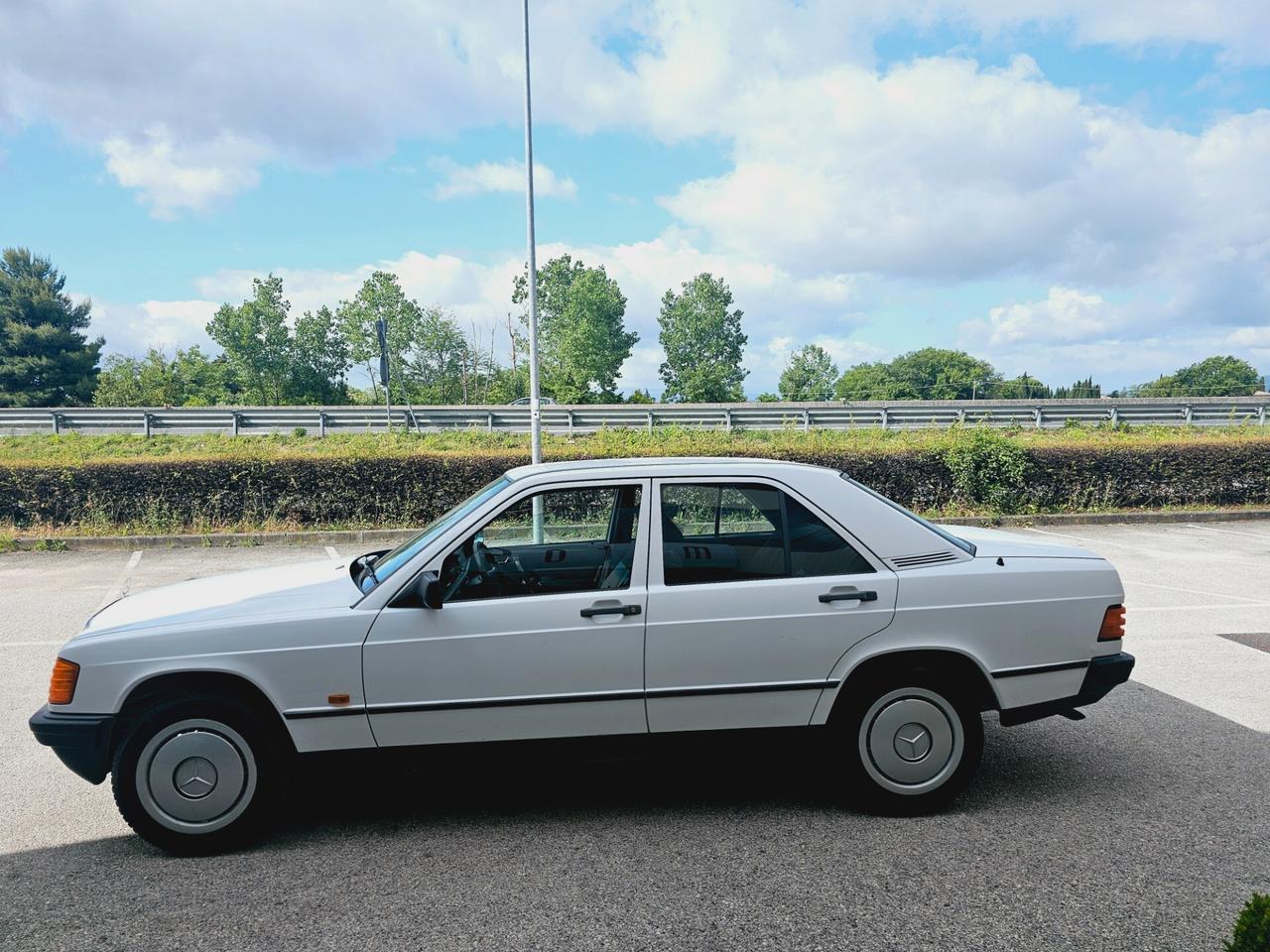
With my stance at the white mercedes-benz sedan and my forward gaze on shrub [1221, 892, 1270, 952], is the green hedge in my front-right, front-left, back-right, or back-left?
back-left

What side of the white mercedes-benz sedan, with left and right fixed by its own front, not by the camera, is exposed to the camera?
left

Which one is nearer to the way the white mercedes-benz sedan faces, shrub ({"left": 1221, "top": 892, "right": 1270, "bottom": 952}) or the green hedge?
the green hedge

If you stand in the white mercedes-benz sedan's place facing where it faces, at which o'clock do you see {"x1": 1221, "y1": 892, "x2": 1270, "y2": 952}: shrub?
The shrub is roughly at 8 o'clock from the white mercedes-benz sedan.

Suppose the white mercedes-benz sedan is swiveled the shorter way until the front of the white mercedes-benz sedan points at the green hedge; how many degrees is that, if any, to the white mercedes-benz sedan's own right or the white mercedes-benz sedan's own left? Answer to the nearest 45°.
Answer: approximately 90° to the white mercedes-benz sedan's own right

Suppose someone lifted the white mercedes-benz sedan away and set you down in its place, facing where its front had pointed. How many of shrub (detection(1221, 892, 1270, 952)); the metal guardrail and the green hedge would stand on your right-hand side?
2

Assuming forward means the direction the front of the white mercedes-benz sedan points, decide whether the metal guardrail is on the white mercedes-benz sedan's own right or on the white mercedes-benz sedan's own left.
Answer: on the white mercedes-benz sedan's own right
